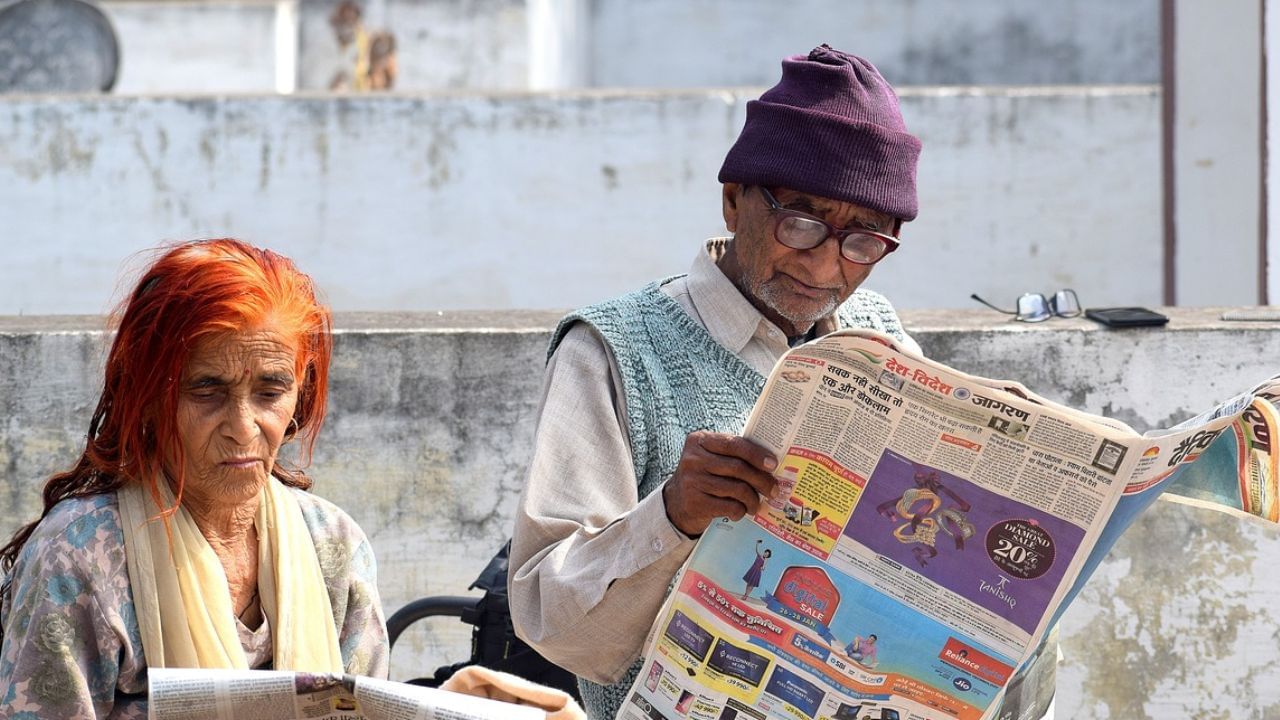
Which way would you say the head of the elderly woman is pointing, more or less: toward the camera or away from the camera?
toward the camera

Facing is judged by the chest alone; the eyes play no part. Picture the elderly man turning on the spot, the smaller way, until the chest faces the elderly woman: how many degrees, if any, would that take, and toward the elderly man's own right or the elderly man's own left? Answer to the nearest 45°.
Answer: approximately 135° to the elderly man's own right

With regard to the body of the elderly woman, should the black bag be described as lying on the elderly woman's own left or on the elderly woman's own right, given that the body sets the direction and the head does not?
on the elderly woman's own left

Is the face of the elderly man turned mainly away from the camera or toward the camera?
toward the camera

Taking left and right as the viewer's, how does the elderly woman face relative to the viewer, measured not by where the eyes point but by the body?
facing the viewer and to the right of the viewer

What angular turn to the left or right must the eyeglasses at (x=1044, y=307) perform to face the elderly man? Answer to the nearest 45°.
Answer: approximately 45° to its right

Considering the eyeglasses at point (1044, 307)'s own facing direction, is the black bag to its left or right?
on its right

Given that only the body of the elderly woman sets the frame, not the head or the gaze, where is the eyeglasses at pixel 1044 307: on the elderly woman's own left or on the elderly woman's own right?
on the elderly woman's own left

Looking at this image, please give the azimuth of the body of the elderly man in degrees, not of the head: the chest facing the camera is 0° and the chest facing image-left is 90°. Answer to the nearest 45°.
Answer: approximately 315°

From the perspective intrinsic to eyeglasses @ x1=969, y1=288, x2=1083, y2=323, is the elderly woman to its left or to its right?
on its right

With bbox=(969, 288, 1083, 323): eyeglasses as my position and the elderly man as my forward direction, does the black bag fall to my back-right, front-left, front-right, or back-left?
front-right

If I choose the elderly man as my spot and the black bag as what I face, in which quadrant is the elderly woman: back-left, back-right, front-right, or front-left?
front-left

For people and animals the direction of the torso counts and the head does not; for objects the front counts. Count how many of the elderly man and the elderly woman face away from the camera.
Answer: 0
